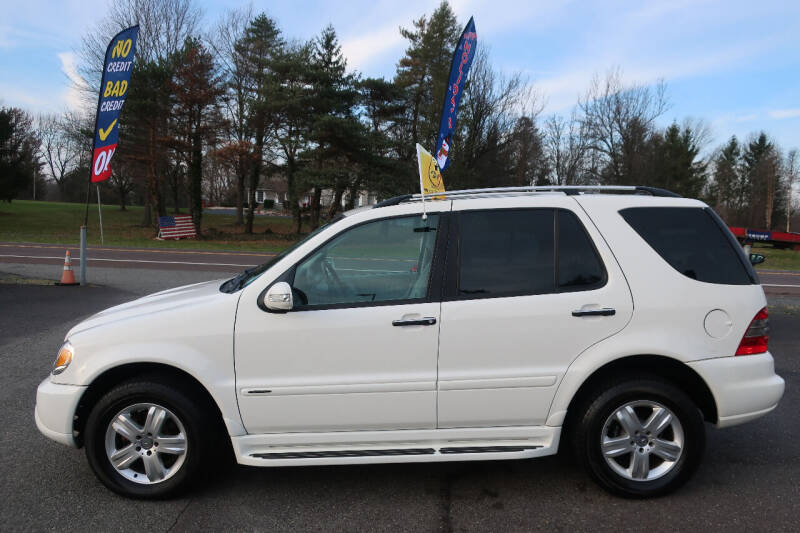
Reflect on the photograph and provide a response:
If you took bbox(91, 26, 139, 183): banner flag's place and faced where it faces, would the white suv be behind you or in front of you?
in front

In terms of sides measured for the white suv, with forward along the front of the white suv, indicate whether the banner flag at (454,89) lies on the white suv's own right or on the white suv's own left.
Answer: on the white suv's own right

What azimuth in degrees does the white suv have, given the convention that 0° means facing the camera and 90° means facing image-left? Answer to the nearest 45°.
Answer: approximately 90°

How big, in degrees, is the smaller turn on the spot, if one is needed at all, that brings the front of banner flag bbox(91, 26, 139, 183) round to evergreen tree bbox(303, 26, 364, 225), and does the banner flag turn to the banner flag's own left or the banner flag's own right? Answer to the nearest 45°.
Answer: approximately 135° to the banner flag's own left

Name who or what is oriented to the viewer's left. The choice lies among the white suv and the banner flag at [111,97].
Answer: the white suv

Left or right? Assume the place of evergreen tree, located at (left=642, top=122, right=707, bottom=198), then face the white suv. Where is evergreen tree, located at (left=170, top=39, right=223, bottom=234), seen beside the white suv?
right

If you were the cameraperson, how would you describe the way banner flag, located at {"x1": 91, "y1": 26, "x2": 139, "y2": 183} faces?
facing the viewer

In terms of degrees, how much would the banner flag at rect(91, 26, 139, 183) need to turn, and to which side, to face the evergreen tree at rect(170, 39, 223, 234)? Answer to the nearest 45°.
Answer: approximately 180°
